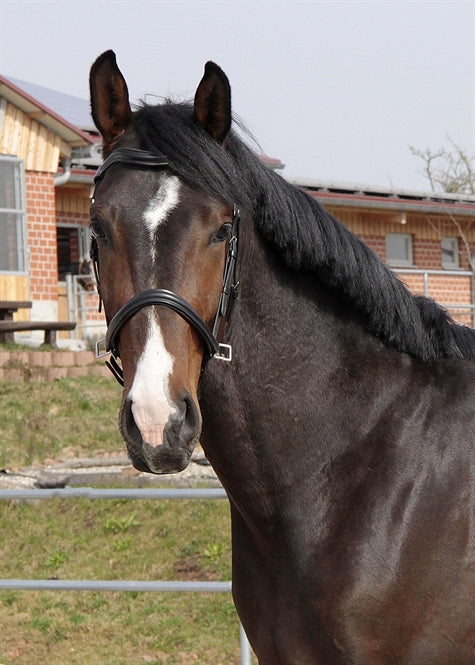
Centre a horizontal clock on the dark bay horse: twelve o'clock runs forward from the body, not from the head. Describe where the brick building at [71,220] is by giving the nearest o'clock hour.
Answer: The brick building is roughly at 4 o'clock from the dark bay horse.

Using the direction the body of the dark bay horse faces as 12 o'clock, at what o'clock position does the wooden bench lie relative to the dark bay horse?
The wooden bench is roughly at 4 o'clock from the dark bay horse.

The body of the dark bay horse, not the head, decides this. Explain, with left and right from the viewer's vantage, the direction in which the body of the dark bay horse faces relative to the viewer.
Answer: facing the viewer and to the left of the viewer

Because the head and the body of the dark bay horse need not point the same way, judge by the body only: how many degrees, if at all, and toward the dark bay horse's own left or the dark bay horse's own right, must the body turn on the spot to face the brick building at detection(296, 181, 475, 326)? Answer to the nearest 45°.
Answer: approximately 135° to the dark bay horse's own right
